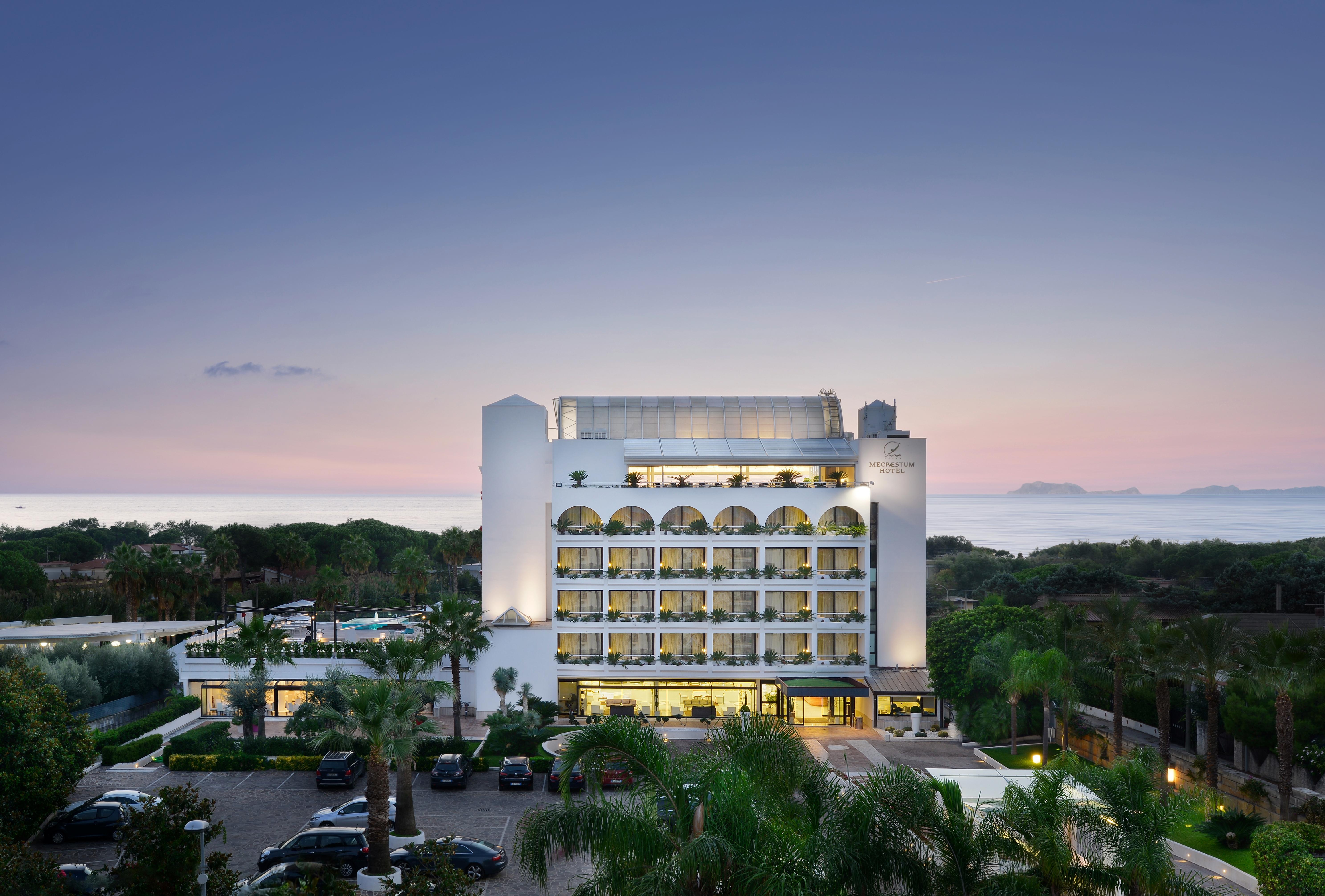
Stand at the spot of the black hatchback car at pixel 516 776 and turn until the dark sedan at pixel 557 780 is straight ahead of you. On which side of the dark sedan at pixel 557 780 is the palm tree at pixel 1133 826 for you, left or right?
right

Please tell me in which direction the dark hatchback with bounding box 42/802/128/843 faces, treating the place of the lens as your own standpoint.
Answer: facing to the left of the viewer

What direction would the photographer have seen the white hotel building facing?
facing the viewer

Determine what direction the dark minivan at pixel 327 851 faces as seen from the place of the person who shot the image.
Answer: facing to the left of the viewer

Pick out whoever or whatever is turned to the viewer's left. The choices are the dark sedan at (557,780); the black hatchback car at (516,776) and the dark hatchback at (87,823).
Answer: the dark hatchback at (87,823)

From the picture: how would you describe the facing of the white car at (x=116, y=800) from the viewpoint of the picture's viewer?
facing to the left of the viewer
